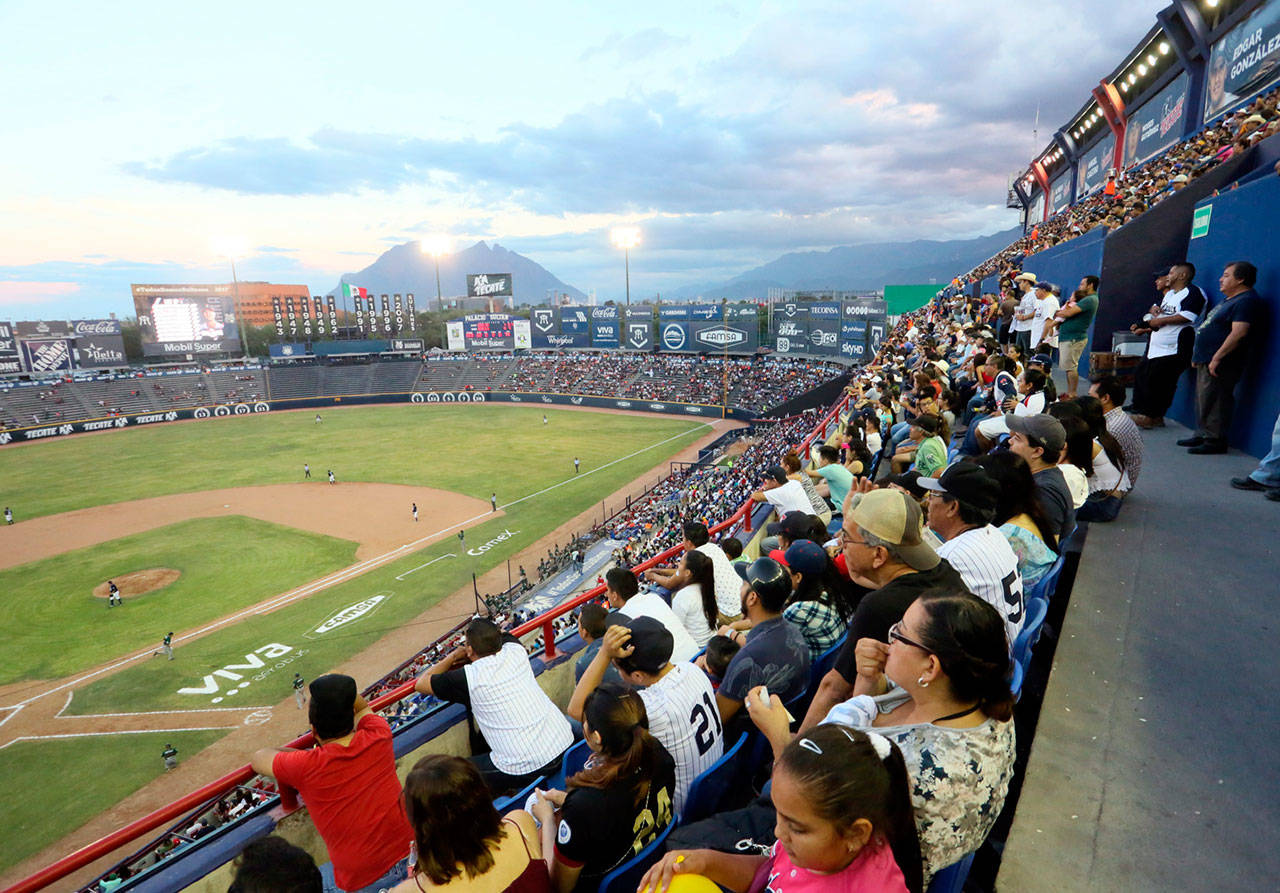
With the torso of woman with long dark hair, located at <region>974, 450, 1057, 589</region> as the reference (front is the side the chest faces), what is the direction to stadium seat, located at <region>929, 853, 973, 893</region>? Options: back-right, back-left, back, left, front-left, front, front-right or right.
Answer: back-left

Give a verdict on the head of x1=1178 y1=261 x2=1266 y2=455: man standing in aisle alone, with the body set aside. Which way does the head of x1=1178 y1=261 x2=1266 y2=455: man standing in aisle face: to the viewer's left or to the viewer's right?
to the viewer's left

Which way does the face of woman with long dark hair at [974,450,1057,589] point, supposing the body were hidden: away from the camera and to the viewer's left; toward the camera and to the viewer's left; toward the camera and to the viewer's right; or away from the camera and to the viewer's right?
away from the camera and to the viewer's left

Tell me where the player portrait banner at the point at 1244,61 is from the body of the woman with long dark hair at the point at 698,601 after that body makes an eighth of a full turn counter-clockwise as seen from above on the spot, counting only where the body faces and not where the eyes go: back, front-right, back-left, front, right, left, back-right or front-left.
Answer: back

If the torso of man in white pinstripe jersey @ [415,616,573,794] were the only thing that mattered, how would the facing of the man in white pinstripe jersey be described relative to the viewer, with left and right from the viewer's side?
facing away from the viewer and to the left of the viewer

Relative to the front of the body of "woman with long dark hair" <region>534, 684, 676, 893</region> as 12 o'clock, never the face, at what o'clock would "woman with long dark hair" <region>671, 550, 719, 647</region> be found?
"woman with long dark hair" <region>671, 550, 719, 647</region> is roughly at 2 o'clock from "woman with long dark hair" <region>534, 684, 676, 893</region>.

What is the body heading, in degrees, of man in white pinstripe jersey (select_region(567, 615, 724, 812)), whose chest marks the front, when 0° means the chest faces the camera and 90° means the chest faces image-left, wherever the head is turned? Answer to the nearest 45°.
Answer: approximately 135°

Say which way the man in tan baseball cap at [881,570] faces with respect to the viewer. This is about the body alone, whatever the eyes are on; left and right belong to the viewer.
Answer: facing to the left of the viewer

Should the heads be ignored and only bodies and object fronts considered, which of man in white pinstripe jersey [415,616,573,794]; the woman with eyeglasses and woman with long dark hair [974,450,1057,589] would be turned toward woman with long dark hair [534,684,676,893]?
the woman with eyeglasses

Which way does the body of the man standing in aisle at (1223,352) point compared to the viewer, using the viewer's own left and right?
facing to the left of the viewer

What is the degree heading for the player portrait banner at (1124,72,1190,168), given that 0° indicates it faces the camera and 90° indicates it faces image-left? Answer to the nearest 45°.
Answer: approximately 45°

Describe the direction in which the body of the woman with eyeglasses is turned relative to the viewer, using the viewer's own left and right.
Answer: facing to the left of the viewer

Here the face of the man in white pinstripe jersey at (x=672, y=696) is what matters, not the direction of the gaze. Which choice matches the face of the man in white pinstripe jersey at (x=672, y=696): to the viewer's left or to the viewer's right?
to the viewer's left

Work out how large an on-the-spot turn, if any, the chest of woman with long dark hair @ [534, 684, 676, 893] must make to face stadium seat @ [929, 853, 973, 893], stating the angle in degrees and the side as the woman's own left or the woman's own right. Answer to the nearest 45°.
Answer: approximately 180°
